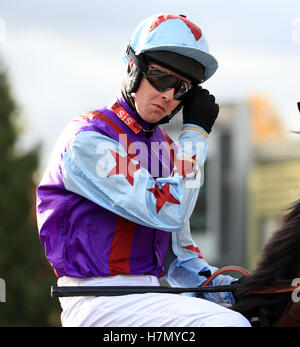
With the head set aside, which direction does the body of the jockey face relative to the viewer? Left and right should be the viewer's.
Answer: facing the viewer and to the right of the viewer
